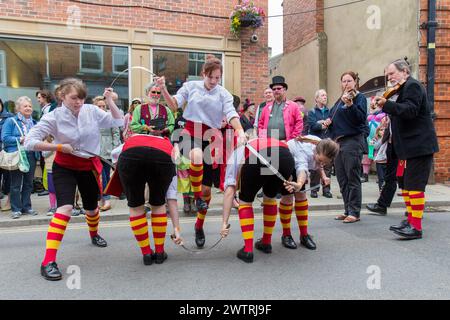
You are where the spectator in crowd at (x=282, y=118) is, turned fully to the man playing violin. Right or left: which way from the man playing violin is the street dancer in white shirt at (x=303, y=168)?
right

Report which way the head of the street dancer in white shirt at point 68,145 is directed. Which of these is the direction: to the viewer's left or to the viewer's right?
to the viewer's right

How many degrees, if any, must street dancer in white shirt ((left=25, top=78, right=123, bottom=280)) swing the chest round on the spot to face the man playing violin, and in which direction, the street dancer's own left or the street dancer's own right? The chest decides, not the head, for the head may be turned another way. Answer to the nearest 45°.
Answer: approximately 45° to the street dancer's own left

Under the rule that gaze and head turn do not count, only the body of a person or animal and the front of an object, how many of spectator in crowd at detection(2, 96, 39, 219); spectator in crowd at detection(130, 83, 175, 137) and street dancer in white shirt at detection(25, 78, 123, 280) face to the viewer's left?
0

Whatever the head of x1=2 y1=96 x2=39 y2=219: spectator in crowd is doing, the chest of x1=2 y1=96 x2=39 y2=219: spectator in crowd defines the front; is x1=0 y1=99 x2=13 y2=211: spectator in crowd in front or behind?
behind

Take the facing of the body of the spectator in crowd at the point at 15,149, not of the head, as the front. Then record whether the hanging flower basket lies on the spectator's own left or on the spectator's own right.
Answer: on the spectator's own left

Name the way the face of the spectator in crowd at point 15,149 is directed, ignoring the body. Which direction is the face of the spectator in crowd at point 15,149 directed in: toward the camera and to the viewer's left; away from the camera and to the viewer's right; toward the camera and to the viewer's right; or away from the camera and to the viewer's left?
toward the camera and to the viewer's right

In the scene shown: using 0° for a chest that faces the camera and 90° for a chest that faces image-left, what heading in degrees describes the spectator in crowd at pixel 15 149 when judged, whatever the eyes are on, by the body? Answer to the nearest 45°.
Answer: approximately 315°

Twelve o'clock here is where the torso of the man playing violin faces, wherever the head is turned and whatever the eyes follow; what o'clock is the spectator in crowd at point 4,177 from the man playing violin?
The spectator in crowd is roughly at 12 o'clock from the man playing violin.

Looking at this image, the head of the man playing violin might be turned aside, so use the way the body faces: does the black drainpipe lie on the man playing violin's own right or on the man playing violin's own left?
on the man playing violin's own right

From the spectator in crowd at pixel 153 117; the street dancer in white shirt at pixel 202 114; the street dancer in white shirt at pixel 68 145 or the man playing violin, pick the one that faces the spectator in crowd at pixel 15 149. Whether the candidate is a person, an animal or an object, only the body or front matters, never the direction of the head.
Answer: the man playing violin

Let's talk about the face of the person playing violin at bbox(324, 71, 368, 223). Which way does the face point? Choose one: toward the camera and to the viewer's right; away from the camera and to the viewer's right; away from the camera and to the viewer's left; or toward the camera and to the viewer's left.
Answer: toward the camera and to the viewer's left
